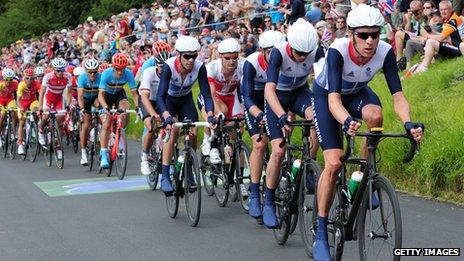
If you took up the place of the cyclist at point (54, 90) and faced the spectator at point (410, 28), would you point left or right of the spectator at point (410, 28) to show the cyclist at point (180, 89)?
right

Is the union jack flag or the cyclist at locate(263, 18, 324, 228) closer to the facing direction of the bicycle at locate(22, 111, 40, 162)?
the cyclist

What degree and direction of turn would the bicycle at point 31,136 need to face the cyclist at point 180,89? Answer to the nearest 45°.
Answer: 0° — it already faces them

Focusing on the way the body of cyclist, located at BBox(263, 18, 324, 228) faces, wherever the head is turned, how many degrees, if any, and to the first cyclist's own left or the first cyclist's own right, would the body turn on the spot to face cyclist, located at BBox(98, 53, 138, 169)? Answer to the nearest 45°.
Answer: approximately 180°

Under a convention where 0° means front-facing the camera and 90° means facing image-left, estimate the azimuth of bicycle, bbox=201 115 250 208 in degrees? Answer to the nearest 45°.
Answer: approximately 315°

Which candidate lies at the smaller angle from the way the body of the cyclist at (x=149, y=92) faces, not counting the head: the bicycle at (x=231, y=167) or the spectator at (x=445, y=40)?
the bicycle

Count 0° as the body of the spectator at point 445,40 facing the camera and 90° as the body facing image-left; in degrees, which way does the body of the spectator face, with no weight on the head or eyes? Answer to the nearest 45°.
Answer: approximately 45°

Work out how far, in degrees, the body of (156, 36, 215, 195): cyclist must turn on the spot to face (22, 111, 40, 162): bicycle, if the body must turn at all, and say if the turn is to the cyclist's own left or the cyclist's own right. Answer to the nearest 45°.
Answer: approximately 180°
